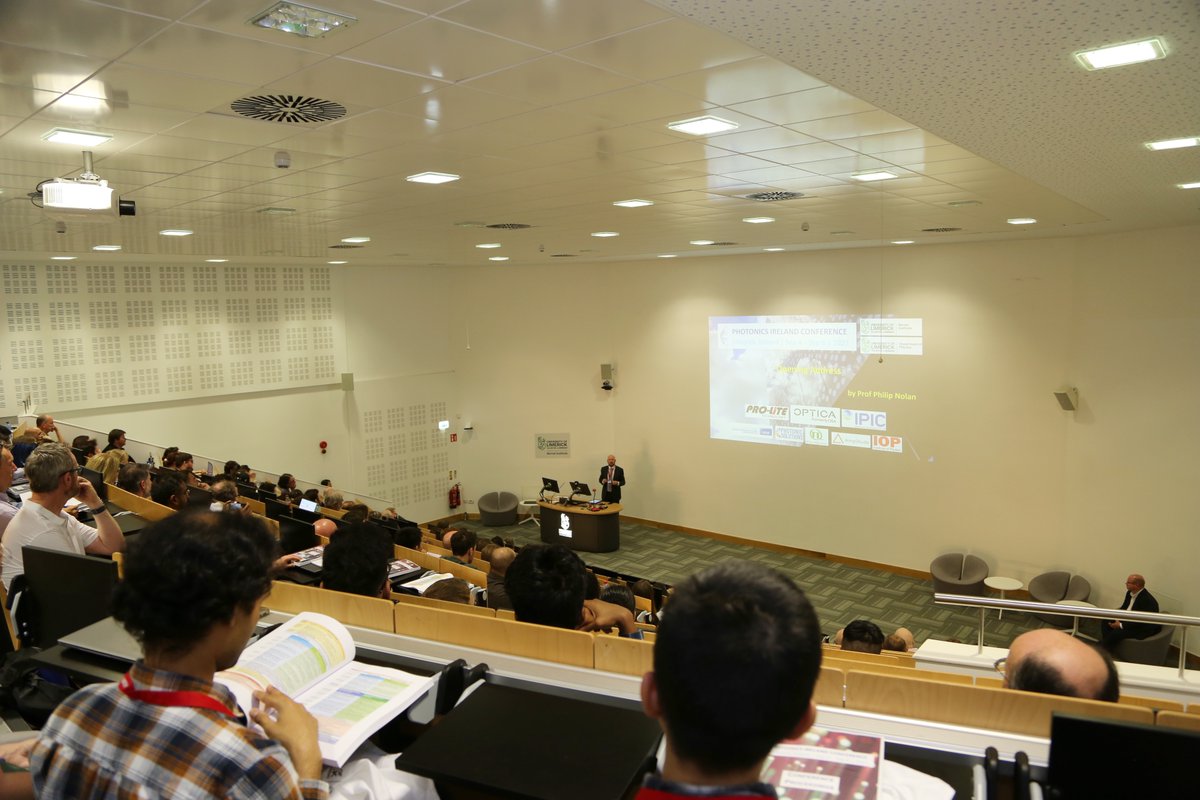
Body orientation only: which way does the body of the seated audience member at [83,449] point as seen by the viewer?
to the viewer's right

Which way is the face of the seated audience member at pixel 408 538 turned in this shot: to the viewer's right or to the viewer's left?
to the viewer's right

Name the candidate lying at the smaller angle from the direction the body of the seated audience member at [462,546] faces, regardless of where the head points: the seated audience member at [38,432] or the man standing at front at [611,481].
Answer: the man standing at front

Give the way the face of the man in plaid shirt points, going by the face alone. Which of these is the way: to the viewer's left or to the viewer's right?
to the viewer's right

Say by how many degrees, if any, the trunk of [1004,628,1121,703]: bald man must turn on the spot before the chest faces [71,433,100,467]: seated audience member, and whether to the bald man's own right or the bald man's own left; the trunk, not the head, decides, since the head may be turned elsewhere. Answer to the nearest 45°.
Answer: approximately 45° to the bald man's own left

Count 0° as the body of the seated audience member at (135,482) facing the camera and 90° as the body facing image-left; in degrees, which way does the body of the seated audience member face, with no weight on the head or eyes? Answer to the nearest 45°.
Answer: approximately 225°

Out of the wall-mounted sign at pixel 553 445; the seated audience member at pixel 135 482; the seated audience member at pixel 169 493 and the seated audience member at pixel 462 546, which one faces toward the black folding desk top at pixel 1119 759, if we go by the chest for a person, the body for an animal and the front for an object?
the wall-mounted sign

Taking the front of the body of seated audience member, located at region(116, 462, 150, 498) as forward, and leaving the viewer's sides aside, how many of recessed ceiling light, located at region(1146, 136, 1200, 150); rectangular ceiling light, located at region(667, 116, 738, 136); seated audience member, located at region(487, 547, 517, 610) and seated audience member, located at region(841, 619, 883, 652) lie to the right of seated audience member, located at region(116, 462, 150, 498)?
4

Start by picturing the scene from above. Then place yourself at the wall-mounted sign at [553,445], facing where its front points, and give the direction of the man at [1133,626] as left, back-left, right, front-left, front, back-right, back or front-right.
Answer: front-left

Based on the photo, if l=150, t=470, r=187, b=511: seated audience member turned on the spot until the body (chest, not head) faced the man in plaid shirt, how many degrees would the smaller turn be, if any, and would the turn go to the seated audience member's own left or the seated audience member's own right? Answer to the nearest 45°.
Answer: approximately 135° to the seated audience member's own right

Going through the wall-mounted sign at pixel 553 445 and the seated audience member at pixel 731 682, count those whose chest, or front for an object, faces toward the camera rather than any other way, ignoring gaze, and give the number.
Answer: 1

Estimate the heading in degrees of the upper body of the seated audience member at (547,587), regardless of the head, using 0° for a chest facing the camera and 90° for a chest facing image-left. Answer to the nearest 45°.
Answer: approximately 180°

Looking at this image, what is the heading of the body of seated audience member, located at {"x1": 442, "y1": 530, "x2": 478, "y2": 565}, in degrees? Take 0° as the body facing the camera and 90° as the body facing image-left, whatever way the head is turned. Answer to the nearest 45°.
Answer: approximately 225°

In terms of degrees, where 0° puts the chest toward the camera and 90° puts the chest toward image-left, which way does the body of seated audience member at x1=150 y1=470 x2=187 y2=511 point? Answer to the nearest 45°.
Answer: approximately 225°

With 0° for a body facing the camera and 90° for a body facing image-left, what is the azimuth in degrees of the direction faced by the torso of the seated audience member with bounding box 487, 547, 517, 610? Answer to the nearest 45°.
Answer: approximately 225°

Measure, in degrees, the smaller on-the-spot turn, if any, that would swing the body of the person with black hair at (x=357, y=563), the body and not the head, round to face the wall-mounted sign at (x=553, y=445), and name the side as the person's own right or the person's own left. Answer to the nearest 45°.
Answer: approximately 45° to the person's own left
